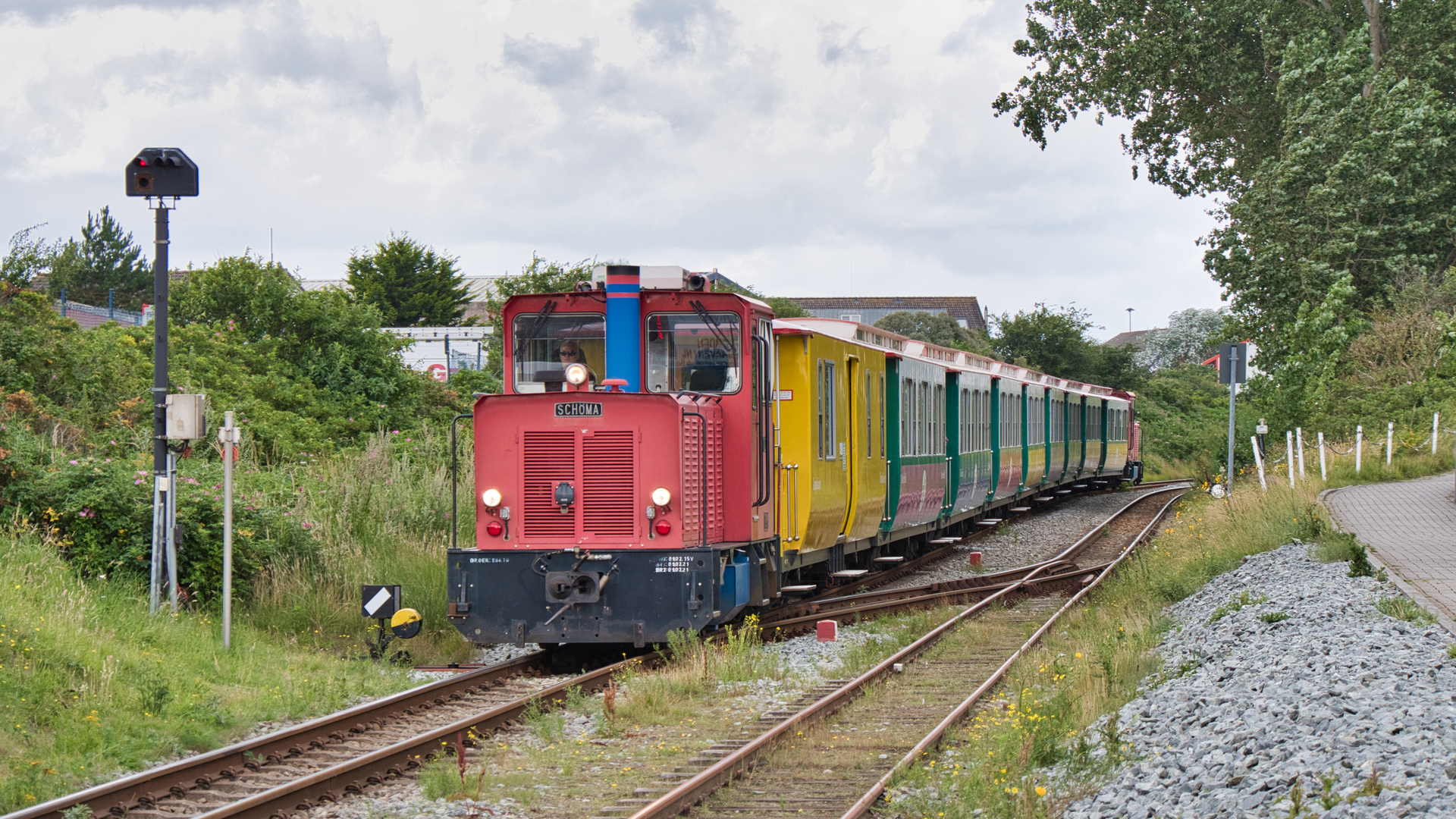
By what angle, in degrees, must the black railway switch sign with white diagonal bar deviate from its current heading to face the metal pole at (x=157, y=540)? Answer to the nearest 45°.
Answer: approximately 90° to its right

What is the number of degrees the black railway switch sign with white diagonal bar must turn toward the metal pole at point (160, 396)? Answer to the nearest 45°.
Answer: approximately 90° to its right

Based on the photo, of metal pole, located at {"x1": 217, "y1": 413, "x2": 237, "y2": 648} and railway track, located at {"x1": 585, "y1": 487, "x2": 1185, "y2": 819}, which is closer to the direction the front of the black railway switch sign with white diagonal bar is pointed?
the railway track

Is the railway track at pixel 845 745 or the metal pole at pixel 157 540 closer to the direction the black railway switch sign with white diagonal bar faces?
the railway track

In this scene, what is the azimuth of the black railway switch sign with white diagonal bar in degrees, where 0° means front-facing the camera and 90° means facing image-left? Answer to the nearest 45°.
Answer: approximately 0°

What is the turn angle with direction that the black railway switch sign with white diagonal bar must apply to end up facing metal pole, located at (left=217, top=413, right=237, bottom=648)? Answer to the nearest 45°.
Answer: approximately 90° to its right

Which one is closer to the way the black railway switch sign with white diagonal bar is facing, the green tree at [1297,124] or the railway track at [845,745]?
the railway track

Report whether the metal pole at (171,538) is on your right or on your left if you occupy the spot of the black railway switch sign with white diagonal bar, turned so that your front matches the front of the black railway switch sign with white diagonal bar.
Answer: on your right

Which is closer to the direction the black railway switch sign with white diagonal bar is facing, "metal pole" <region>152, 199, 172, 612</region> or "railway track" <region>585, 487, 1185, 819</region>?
the railway track
